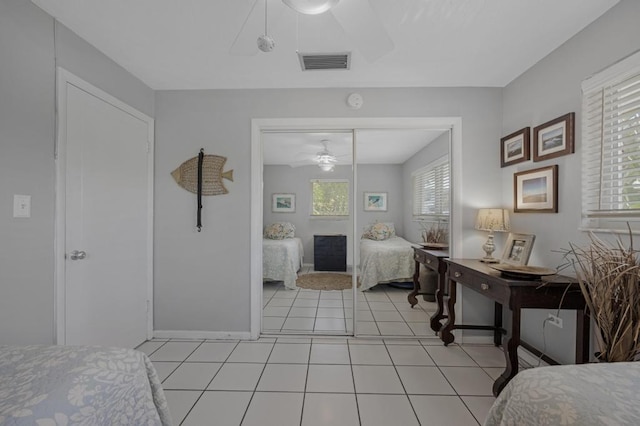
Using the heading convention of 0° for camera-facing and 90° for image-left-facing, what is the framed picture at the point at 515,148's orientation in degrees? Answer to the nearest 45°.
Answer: approximately 45°

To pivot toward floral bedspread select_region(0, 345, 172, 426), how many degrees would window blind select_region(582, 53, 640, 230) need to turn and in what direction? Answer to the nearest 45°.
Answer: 0° — it already faces it

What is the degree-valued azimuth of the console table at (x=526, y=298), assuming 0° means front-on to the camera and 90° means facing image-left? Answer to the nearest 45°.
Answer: approximately 45°

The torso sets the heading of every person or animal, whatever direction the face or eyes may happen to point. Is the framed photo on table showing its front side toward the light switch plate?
yes

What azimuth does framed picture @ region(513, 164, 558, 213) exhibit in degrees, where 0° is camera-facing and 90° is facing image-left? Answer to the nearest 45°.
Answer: approximately 45°

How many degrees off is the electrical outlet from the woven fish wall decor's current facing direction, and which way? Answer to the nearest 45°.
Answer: approximately 135° to its left
